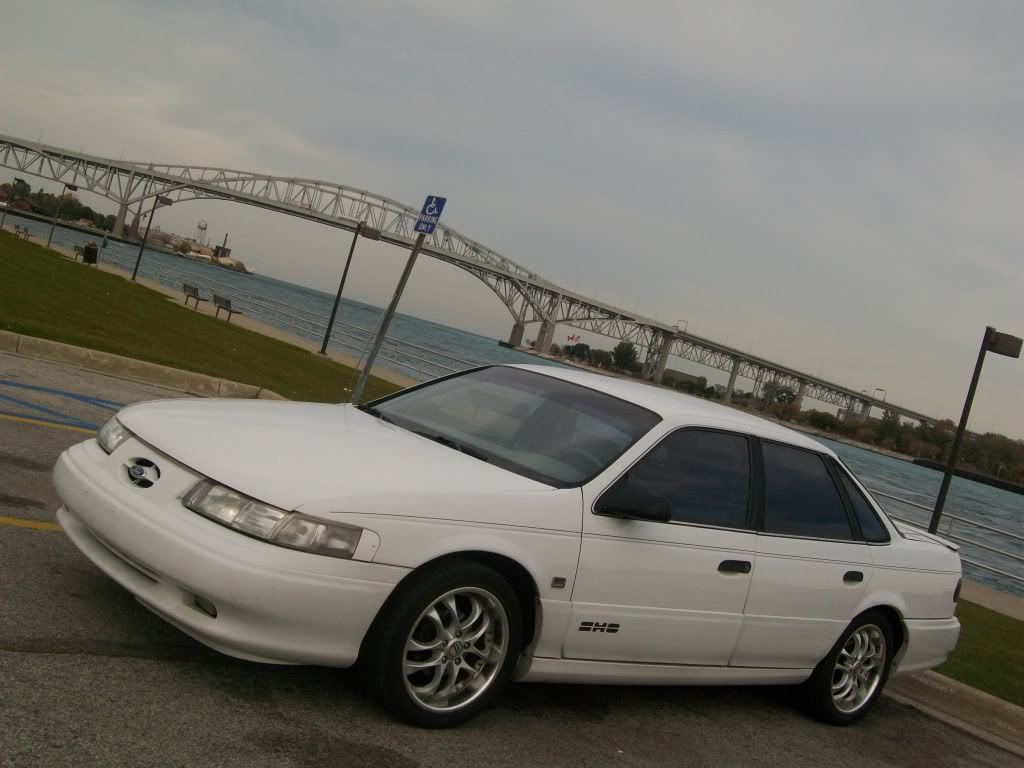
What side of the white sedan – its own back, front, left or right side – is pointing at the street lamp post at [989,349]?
back

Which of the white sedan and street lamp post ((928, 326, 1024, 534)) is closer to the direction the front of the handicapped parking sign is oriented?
the white sedan

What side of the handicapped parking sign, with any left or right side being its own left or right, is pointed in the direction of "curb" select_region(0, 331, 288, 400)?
right

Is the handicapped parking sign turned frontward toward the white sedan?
yes

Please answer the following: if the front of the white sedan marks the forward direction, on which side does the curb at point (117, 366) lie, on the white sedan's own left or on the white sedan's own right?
on the white sedan's own right

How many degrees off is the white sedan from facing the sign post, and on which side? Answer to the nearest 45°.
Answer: approximately 135° to its right

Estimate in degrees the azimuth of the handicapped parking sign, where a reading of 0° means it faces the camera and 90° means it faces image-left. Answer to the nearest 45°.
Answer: approximately 0°

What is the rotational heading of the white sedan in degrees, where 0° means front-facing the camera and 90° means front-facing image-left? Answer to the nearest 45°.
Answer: approximately 45°

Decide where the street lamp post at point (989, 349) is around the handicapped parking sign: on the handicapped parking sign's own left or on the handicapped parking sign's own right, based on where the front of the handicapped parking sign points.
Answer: on the handicapped parking sign's own left
